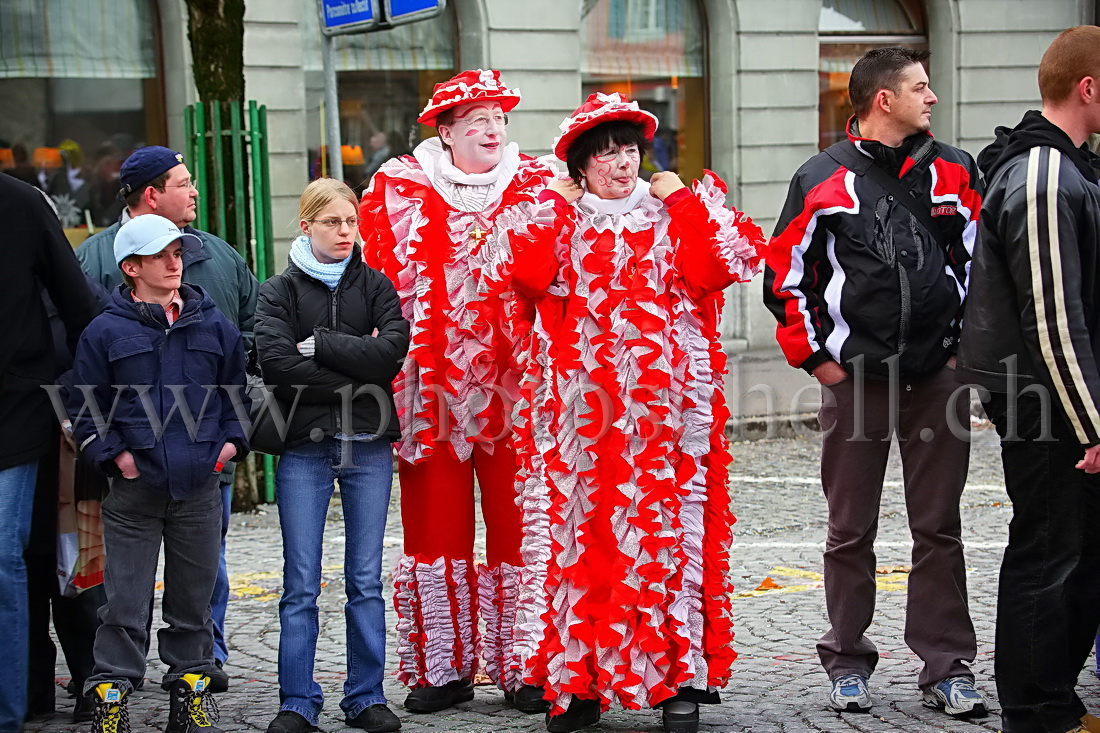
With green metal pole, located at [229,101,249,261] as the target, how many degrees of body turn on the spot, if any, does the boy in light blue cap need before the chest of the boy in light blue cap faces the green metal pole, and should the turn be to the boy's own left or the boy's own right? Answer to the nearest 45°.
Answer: approximately 180°

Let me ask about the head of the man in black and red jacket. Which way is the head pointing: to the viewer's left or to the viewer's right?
to the viewer's right

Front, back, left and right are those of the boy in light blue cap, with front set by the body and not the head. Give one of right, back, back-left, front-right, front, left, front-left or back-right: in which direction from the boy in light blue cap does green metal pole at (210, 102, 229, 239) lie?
back

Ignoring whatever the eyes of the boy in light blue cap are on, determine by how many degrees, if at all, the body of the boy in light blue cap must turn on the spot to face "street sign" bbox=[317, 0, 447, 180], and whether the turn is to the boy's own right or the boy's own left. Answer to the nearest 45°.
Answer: approximately 180°

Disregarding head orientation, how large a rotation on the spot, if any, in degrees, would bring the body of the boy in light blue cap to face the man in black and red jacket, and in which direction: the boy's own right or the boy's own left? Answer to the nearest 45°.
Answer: approximately 90° to the boy's own left

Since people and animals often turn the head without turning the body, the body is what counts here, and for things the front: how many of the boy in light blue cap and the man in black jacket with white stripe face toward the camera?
1

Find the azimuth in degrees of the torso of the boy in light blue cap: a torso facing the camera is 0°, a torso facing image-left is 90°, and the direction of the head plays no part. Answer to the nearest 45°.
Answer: approximately 0°
